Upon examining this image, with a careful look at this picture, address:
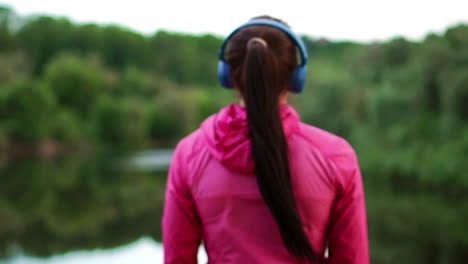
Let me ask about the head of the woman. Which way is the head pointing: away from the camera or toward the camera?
away from the camera

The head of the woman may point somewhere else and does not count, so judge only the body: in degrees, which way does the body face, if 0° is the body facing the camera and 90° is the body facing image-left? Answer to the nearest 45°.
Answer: approximately 180°
